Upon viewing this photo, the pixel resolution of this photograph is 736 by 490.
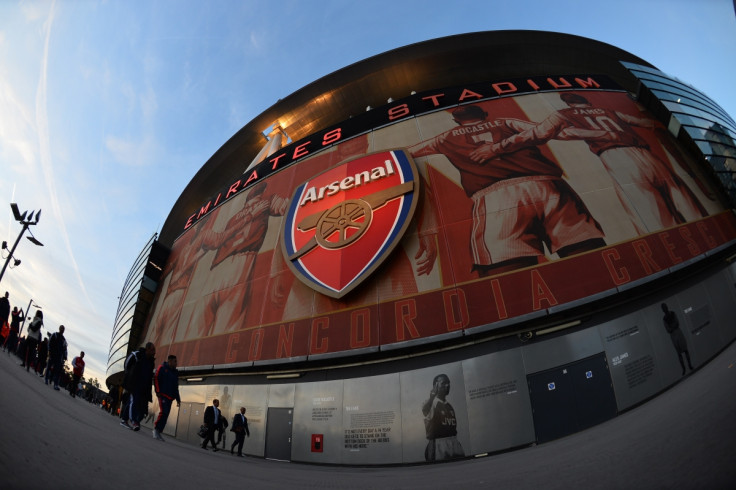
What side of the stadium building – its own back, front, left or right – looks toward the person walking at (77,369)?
right

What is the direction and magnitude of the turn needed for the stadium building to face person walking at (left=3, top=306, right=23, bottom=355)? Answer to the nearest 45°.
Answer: approximately 90° to its right

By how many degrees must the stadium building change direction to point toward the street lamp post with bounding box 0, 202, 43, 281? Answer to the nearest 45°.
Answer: approximately 90° to its right

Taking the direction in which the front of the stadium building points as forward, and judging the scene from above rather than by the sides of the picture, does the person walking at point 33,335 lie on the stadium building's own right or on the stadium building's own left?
on the stadium building's own right

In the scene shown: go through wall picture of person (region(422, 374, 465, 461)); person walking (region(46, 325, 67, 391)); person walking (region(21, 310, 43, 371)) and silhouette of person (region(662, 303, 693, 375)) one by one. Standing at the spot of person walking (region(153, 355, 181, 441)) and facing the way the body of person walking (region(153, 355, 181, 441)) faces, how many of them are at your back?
2

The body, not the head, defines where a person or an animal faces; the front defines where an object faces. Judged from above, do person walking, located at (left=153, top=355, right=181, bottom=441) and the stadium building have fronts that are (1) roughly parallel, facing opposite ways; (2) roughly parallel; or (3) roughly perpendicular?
roughly perpendicular

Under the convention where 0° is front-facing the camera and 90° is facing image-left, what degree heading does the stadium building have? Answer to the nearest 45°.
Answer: approximately 0°
